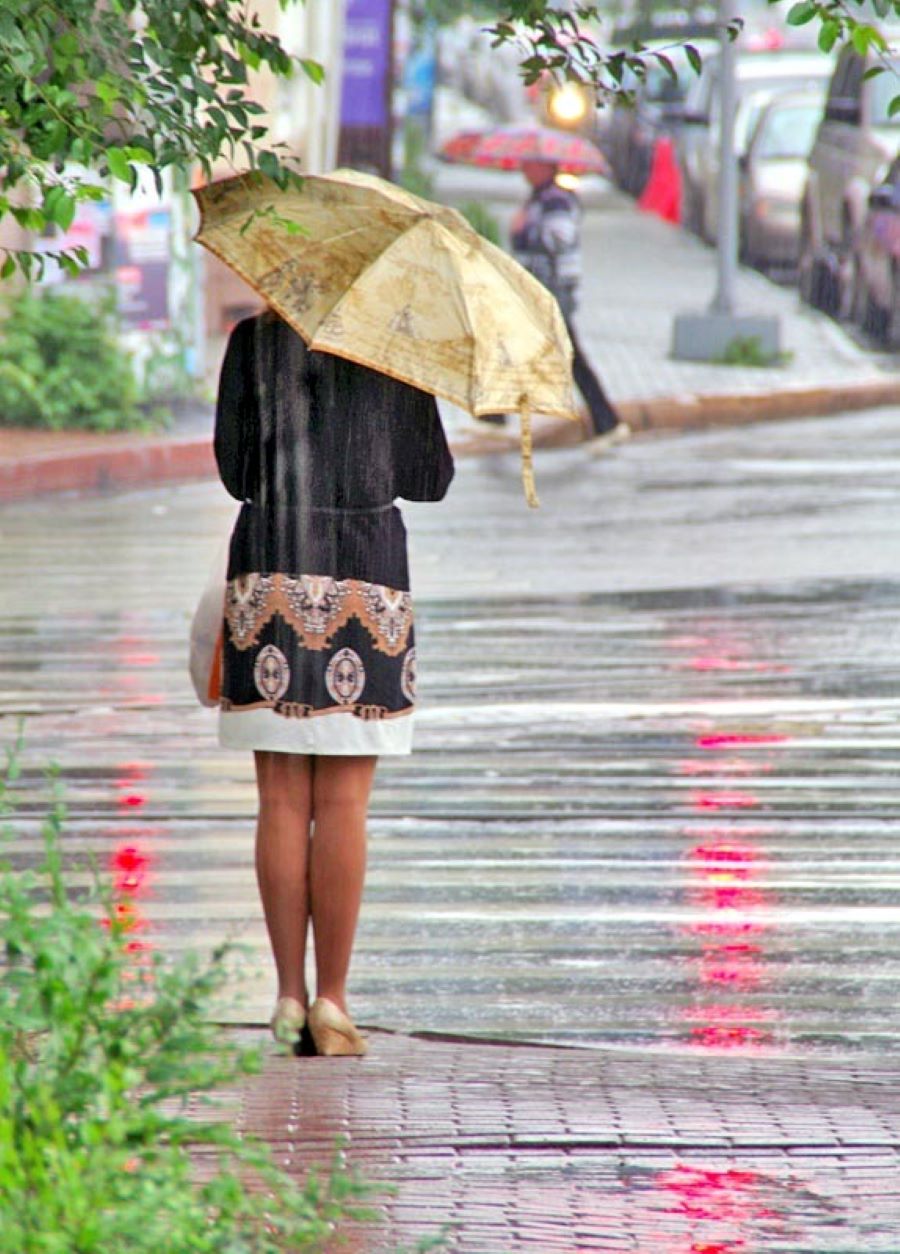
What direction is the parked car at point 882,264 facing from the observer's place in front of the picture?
facing the viewer and to the left of the viewer

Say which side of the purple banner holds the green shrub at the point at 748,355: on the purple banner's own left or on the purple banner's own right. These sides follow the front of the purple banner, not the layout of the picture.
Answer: on the purple banner's own left

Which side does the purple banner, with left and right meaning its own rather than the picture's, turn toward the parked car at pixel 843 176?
left

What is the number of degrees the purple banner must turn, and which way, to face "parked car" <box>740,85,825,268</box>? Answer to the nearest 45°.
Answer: approximately 135° to its left

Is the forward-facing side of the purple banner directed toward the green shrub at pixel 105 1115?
yes

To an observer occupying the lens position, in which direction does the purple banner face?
facing the viewer

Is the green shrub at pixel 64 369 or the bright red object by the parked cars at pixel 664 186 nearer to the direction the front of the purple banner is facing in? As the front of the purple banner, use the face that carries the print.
the green shrub

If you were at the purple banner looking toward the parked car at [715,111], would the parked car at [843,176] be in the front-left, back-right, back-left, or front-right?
front-right

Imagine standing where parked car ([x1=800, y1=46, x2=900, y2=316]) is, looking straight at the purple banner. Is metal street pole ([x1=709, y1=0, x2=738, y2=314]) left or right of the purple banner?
left

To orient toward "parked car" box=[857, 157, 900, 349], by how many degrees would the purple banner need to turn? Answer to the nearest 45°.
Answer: approximately 90° to its left

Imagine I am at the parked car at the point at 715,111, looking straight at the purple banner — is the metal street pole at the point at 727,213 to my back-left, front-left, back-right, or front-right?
front-left
